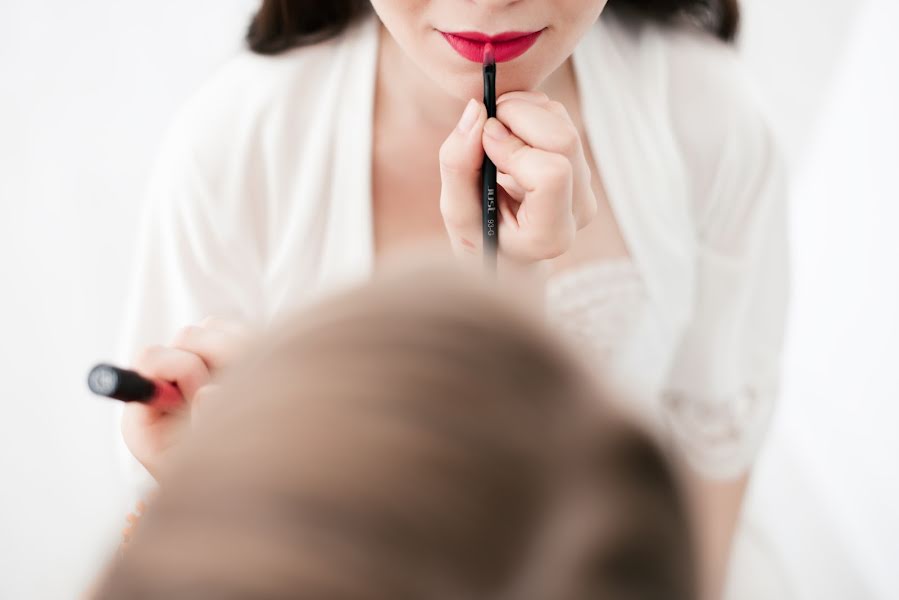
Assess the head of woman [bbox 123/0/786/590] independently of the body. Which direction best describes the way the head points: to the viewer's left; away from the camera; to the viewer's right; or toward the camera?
toward the camera

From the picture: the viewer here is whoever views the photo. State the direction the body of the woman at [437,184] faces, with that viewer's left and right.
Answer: facing the viewer
